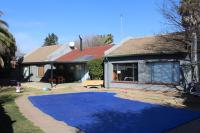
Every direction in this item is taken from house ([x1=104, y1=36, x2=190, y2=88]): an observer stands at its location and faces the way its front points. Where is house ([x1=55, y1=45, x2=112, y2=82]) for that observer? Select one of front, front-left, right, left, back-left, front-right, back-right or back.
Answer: back-right

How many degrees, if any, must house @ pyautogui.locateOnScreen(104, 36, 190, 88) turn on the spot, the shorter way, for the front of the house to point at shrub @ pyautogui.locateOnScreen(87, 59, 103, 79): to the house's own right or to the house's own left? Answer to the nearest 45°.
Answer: approximately 135° to the house's own right

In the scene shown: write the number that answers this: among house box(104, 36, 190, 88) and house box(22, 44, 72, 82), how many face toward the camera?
2

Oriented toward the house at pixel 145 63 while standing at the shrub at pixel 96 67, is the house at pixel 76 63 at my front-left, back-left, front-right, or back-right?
back-left
